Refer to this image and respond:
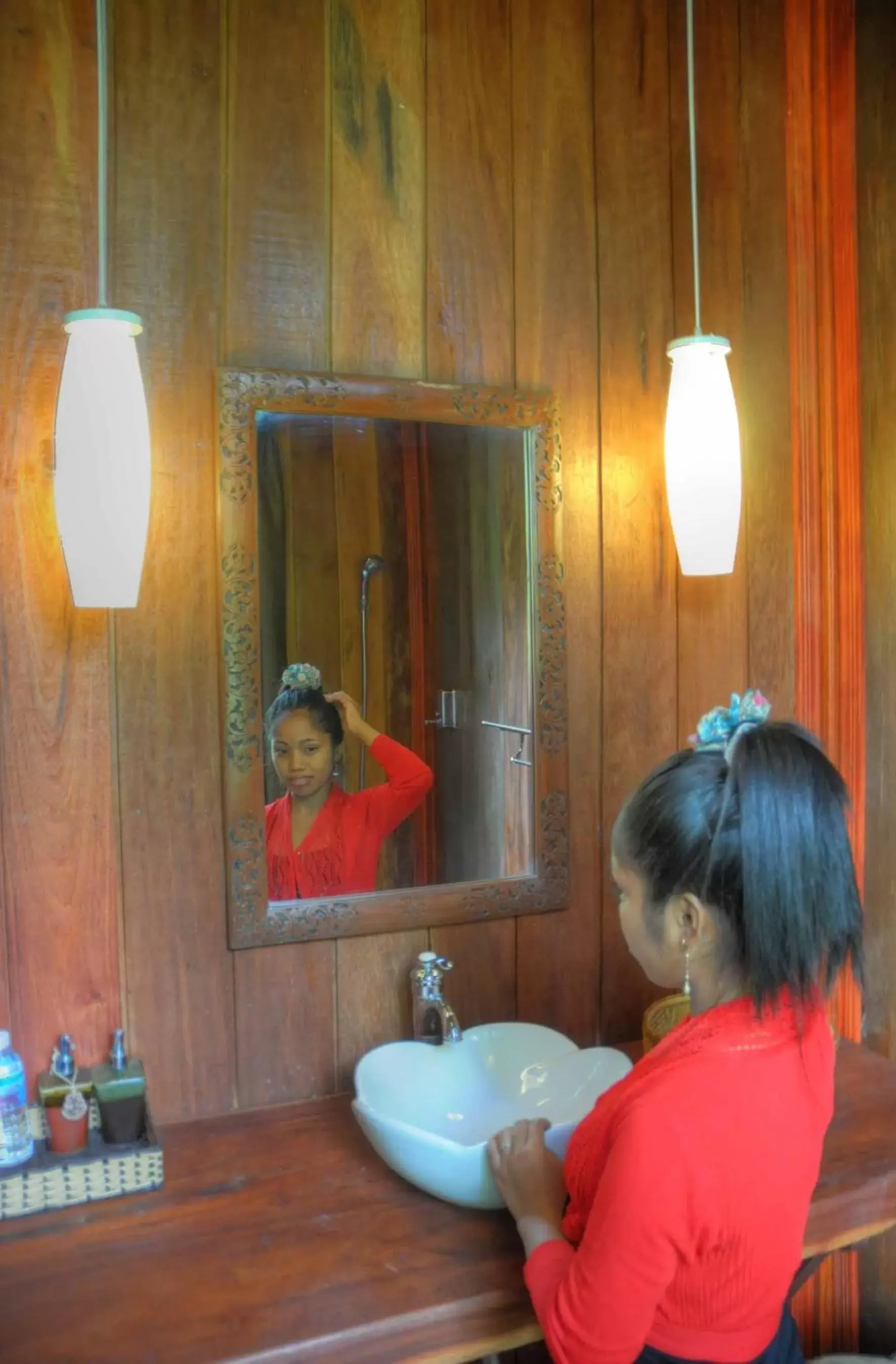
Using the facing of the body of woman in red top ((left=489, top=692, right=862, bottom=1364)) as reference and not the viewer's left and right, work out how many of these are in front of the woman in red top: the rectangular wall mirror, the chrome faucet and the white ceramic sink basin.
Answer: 3

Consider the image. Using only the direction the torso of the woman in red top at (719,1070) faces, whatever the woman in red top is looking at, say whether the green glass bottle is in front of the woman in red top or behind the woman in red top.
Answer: in front

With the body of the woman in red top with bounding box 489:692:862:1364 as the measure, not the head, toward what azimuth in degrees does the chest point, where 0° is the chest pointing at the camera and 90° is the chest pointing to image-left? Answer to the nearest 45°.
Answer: approximately 135°

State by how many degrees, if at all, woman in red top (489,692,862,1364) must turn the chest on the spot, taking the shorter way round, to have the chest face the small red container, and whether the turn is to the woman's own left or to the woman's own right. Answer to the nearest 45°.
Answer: approximately 45° to the woman's own left

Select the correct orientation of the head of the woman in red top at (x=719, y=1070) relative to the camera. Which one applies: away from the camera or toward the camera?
away from the camera

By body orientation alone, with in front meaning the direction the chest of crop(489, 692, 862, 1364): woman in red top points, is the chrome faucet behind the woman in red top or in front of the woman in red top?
in front

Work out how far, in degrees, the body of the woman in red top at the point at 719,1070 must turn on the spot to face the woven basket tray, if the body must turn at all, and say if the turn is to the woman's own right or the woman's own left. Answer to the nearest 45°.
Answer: approximately 45° to the woman's own left

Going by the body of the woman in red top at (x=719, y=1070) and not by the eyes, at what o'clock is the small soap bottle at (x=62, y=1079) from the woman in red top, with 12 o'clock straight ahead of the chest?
The small soap bottle is roughly at 11 o'clock from the woman in red top.

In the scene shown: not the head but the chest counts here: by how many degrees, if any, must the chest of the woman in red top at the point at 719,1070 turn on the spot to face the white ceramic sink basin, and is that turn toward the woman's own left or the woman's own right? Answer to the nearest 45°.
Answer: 0° — they already face it

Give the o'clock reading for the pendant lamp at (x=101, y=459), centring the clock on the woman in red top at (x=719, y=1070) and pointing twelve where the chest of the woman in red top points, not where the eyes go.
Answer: The pendant lamp is roughly at 11 o'clock from the woman in red top.

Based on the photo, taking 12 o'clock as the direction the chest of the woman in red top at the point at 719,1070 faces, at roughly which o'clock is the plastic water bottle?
The plastic water bottle is roughly at 11 o'clock from the woman in red top.
